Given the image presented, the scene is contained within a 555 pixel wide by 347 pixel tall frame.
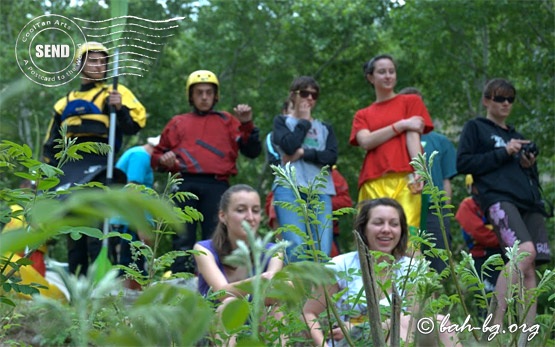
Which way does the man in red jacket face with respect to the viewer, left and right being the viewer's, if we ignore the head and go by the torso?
facing the viewer

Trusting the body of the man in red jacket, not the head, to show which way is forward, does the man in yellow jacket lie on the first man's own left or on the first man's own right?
on the first man's own right

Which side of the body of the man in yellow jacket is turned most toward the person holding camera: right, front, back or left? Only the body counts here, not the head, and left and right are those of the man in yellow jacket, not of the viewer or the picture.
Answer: left

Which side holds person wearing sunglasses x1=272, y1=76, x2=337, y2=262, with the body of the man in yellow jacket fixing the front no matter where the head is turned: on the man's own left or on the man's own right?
on the man's own left

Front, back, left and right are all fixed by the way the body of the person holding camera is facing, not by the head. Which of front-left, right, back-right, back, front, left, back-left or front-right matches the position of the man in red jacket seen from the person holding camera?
back-right

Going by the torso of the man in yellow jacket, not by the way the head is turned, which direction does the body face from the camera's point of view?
toward the camera
